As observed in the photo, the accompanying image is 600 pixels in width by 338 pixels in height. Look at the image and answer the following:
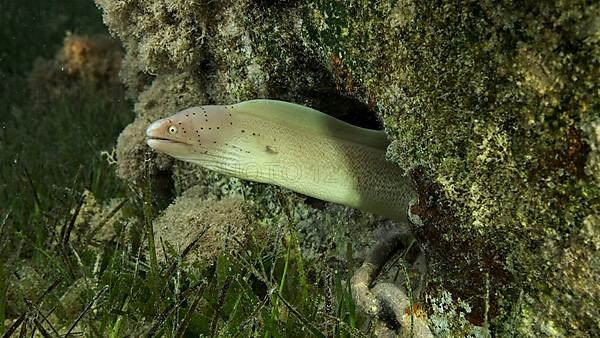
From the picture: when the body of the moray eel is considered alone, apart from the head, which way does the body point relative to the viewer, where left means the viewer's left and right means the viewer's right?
facing to the left of the viewer
